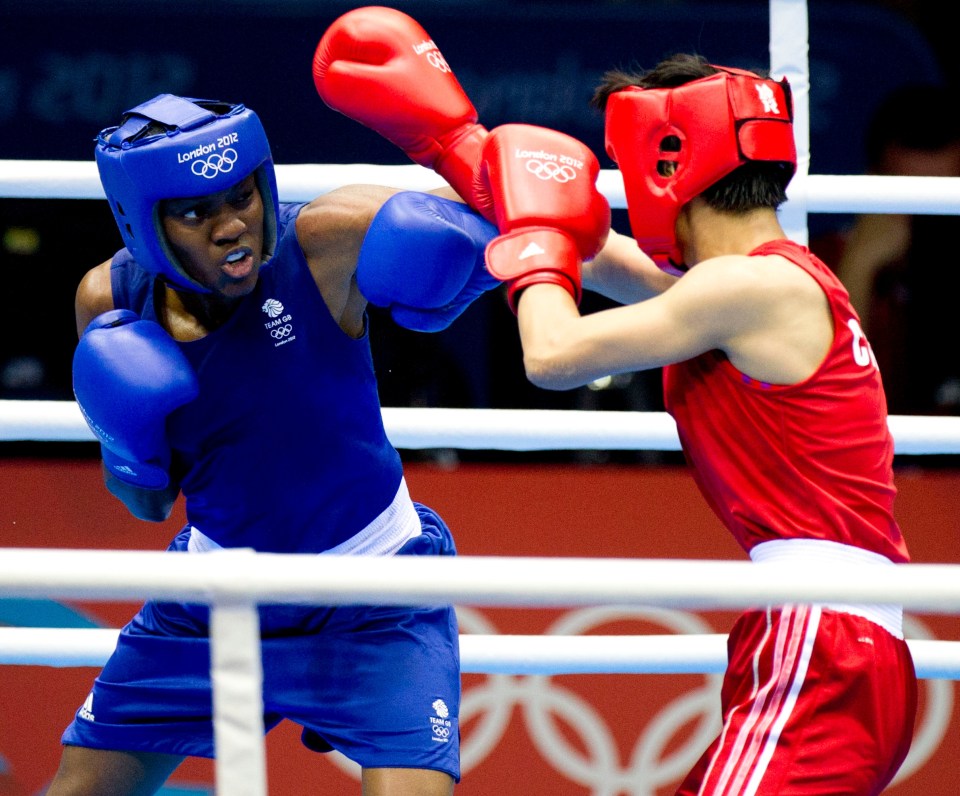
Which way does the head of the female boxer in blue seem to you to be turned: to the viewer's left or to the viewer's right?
to the viewer's right

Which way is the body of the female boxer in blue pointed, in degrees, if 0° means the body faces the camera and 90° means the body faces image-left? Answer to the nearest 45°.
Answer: approximately 0°
